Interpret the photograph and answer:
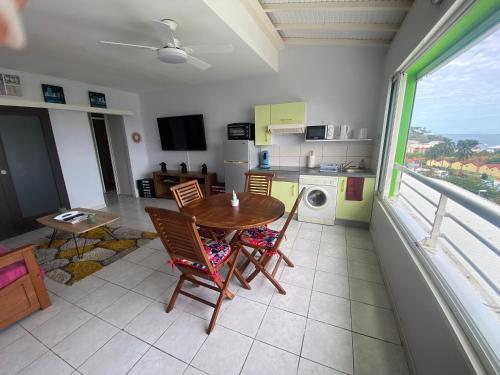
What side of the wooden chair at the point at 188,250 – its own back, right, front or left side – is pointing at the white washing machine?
front

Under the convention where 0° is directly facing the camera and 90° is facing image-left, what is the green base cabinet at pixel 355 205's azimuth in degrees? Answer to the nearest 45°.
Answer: approximately 0°

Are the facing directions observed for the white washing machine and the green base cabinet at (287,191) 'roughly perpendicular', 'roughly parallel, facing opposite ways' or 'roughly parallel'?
roughly parallel

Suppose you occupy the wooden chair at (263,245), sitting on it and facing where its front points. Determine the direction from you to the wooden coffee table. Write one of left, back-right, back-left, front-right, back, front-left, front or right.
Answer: front

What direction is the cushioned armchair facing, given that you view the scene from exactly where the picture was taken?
facing away from the viewer and to the right of the viewer

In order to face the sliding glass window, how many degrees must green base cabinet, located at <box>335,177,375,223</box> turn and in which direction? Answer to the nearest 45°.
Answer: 0° — it already faces it

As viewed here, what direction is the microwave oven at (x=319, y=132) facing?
toward the camera

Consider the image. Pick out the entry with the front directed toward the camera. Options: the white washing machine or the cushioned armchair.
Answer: the white washing machine

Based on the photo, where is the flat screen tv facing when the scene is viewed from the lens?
facing the viewer and to the left of the viewer

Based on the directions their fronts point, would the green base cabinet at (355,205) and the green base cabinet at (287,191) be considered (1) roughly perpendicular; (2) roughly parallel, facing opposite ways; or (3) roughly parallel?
roughly parallel

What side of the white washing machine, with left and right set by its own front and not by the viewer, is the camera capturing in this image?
front

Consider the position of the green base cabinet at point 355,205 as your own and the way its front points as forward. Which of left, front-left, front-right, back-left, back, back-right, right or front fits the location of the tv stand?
right

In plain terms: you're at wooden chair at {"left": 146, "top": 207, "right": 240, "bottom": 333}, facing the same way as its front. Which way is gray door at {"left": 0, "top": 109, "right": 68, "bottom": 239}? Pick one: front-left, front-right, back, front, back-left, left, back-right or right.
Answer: left

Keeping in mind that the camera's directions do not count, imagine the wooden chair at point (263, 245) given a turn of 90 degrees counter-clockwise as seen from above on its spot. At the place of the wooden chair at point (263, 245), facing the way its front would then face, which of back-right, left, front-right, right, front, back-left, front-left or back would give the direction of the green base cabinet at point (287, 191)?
back

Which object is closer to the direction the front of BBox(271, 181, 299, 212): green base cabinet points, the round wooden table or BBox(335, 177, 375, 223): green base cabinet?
the round wooden table

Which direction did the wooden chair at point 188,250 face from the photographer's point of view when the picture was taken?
facing away from the viewer and to the right of the viewer

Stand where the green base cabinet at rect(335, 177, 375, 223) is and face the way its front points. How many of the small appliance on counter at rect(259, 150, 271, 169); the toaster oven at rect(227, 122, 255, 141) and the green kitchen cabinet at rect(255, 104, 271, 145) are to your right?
3

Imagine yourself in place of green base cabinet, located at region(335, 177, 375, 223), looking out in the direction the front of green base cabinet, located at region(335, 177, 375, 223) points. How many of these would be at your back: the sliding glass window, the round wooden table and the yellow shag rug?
0

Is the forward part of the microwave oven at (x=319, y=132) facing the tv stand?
no

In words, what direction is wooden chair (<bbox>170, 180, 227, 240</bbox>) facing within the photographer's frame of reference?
facing the viewer and to the right of the viewer

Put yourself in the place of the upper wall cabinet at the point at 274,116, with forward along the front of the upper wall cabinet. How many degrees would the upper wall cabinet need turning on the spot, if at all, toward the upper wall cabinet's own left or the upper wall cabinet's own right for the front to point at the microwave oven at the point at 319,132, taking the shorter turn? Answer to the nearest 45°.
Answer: approximately 90° to the upper wall cabinet's own left

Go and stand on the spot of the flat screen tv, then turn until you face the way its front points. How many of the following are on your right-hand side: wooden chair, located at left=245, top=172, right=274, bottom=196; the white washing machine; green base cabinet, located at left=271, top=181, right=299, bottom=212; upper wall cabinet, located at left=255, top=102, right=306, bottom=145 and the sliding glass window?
0

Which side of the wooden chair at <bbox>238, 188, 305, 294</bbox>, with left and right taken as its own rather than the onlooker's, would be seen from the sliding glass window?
back
